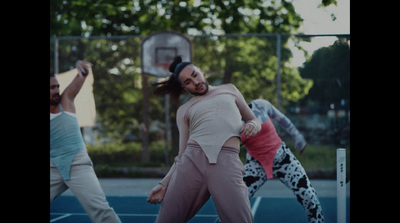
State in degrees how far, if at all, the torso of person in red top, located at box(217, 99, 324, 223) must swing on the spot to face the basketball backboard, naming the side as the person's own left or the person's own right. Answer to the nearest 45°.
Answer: approximately 180°

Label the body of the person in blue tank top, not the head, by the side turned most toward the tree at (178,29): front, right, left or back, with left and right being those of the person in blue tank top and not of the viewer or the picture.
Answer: back

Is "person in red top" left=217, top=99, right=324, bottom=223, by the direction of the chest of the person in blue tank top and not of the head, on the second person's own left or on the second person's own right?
on the second person's own left

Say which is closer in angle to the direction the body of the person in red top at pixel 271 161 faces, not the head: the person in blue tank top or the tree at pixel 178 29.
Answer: the person in blue tank top

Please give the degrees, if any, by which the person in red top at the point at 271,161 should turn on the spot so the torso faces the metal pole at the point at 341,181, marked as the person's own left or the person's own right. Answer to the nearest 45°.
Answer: approximately 45° to the person's own left

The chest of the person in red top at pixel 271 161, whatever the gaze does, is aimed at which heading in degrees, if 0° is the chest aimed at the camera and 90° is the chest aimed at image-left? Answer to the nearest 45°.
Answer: approximately 0°

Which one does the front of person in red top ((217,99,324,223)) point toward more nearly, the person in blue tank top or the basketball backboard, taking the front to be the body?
the person in blue tank top

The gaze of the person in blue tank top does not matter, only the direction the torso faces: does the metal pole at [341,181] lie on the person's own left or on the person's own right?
on the person's own left

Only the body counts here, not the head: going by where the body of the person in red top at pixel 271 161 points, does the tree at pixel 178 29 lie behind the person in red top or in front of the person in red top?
behind
